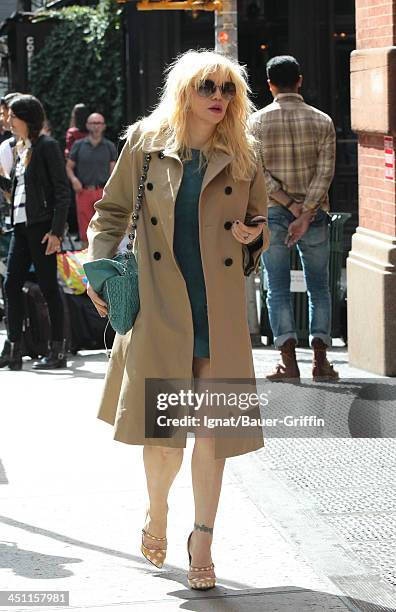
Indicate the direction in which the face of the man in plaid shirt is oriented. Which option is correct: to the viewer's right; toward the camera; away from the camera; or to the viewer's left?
away from the camera

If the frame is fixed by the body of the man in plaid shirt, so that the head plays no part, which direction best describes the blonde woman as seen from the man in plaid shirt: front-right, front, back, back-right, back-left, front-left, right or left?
back

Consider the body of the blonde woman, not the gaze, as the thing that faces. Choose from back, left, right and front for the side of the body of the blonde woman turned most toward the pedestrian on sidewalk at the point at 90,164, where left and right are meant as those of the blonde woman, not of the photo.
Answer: back

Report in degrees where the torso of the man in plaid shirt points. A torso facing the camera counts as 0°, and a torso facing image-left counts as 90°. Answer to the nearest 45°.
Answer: approximately 180°

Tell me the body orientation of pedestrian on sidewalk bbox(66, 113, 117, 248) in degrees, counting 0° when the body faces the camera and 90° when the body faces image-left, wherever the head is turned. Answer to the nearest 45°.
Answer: approximately 0°

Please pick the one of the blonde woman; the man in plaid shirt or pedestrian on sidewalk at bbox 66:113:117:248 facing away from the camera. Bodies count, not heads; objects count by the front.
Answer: the man in plaid shirt

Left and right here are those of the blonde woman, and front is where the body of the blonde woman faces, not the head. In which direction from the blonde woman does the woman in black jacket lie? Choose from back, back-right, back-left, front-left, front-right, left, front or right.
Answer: back
